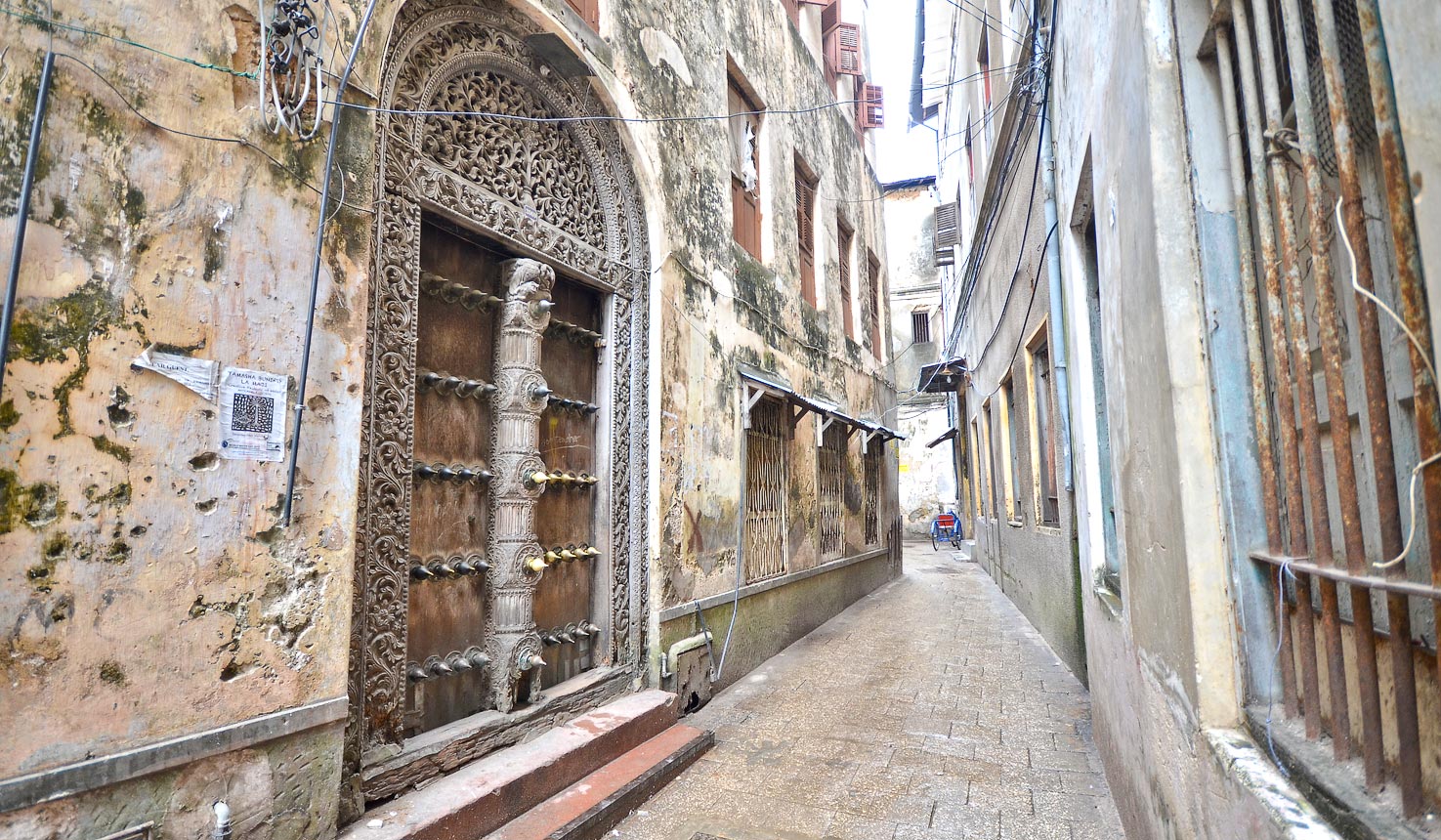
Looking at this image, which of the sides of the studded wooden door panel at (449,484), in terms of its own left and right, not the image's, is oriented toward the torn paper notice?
right

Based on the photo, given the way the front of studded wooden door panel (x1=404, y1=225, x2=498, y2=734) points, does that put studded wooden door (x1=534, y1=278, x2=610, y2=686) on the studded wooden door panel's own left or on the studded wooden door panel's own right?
on the studded wooden door panel's own left

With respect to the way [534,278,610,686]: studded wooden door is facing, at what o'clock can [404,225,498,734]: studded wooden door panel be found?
[404,225,498,734]: studded wooden door panel is roughly at 3 o'clock from [534,278,610,686]: studded wooden door.

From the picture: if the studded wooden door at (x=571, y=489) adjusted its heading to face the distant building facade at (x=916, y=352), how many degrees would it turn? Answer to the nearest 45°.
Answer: approximately 90° to its left

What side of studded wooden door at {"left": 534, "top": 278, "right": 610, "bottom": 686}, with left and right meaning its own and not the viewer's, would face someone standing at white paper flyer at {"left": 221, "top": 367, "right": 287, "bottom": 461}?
right

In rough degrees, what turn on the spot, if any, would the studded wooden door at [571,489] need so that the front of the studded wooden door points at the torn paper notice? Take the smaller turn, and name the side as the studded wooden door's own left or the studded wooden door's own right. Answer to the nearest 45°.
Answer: approximately 90° to the studded wooden door's own right

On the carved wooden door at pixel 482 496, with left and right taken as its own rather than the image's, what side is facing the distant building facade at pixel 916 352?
left

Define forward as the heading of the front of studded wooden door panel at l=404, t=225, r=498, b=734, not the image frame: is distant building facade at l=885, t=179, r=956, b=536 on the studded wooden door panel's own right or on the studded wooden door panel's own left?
on the studded wooden door panel's own left

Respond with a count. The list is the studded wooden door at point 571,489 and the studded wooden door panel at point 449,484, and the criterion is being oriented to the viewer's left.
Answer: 0

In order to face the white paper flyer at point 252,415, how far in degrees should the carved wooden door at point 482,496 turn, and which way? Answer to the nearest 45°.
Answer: approximately 90° to its right

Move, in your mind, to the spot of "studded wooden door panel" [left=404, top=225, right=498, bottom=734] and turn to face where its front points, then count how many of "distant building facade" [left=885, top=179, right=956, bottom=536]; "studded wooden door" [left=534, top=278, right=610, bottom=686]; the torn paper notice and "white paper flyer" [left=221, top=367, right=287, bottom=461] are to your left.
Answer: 2

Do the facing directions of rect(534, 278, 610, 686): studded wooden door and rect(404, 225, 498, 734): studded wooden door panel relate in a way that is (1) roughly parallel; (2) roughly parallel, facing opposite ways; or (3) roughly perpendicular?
roughly parallel

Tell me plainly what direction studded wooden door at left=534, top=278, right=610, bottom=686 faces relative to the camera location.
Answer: facing the viewer and to the right of the viewer

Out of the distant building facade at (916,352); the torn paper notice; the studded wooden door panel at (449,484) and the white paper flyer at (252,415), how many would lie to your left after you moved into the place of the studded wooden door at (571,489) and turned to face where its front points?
1

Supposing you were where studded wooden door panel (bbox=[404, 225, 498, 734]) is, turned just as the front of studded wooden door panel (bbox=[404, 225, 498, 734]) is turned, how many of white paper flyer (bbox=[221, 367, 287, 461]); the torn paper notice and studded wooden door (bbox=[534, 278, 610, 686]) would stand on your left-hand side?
1
